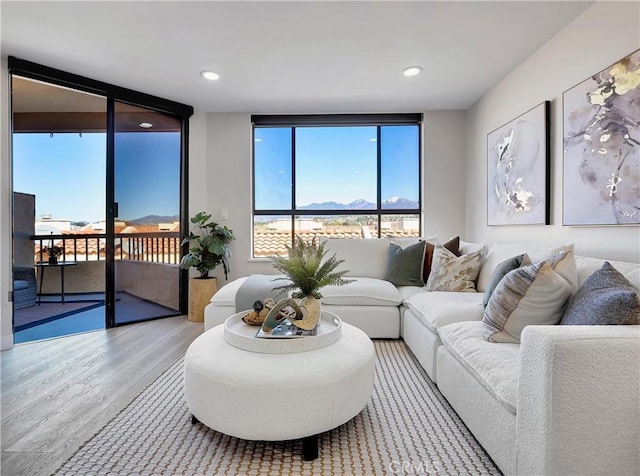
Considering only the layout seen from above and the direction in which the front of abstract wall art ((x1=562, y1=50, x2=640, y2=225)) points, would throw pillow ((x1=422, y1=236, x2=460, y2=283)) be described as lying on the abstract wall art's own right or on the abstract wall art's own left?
on the abstract wall art's own right

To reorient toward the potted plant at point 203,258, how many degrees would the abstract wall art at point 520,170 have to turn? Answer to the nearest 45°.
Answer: approximately 45° to its right

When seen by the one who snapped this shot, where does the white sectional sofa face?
facing the viewer and to the left of the viewer

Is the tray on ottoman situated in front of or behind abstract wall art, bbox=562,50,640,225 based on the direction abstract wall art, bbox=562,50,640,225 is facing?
in front

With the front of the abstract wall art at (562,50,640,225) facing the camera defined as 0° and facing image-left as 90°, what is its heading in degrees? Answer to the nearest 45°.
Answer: approximately 45°

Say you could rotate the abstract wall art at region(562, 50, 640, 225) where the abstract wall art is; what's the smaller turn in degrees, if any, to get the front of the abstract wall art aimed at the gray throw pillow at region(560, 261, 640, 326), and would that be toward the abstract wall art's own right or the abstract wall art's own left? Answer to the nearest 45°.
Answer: approximately 45° to the abstract wall art's own left

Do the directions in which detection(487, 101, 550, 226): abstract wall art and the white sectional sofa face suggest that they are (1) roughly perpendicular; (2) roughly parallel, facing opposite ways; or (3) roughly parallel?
roughly parallel

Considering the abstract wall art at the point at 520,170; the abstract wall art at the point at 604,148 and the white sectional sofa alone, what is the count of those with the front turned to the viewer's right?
0

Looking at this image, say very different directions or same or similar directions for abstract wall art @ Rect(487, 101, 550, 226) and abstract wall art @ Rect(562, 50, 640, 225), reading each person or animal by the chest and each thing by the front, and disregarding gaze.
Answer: same or similar directions

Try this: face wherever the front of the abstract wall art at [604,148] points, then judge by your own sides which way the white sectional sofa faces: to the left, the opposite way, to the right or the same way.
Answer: the same way

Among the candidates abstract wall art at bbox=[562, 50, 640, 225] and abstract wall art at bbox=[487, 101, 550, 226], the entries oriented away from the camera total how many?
0

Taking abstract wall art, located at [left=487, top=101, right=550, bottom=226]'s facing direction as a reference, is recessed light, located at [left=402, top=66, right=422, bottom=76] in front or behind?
in front
